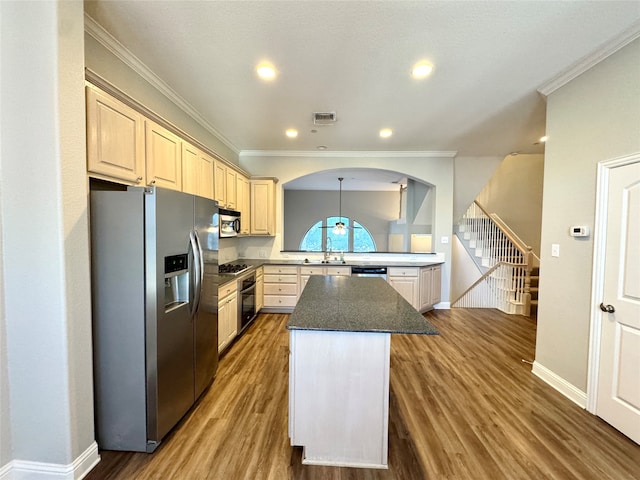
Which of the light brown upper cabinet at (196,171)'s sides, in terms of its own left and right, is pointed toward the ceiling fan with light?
left

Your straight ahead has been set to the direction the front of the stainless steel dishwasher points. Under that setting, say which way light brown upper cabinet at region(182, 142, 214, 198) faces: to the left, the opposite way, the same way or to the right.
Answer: to the left

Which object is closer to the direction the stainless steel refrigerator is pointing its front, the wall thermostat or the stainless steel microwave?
the wall thermostat

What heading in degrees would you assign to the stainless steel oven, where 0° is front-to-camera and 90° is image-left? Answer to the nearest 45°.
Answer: approximately 270°

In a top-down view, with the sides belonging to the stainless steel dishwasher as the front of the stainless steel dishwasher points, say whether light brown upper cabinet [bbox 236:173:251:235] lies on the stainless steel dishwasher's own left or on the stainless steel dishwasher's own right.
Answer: on the stainless steel dishwasher's own right

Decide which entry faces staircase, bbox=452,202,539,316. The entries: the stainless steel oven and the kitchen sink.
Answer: the stainless steel oven

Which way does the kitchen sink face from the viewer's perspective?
toward the camera

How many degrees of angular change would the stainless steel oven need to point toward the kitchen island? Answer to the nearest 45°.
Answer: approximately 90° to its right

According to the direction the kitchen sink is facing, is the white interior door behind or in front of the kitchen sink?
in front

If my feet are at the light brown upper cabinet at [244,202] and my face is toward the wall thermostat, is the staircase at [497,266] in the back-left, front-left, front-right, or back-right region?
front-left

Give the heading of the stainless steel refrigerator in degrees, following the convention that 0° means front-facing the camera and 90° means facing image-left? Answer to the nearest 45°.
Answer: approximately 315°

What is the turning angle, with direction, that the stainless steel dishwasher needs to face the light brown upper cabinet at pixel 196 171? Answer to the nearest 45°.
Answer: approximately 45° to its right

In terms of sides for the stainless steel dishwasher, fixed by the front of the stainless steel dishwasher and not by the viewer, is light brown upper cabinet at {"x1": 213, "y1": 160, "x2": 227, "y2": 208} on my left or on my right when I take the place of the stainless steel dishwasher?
on my right

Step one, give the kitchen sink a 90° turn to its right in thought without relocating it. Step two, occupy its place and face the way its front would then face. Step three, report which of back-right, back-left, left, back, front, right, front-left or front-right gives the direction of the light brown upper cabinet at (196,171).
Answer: front-left

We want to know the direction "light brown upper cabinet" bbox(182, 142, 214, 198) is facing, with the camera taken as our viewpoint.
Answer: facing the viewer and to the right of the viewer

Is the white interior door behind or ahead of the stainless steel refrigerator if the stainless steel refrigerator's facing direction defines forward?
ahead

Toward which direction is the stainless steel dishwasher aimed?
toward the camera
